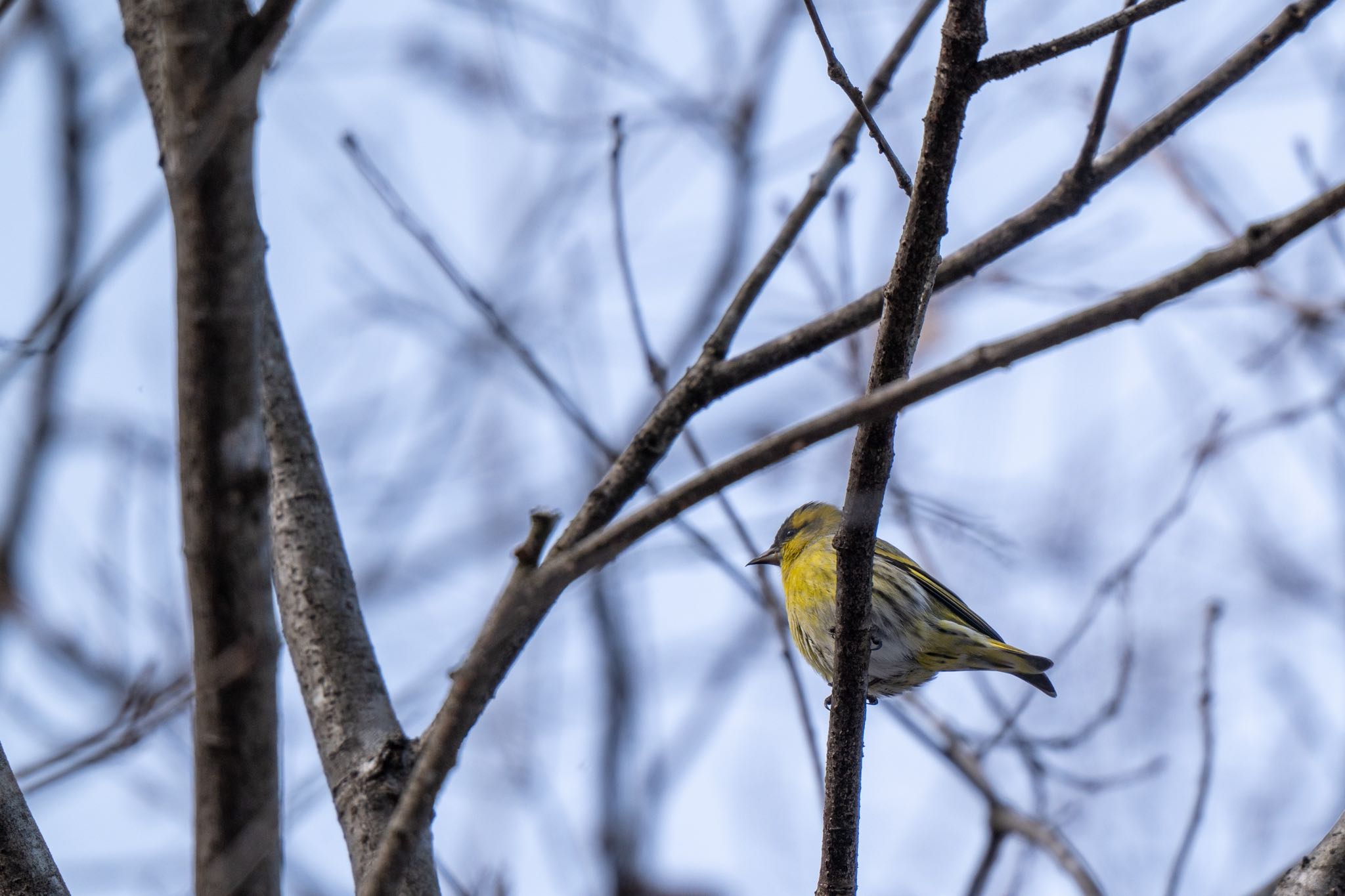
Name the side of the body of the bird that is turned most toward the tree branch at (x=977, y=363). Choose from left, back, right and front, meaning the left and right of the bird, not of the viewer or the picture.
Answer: left

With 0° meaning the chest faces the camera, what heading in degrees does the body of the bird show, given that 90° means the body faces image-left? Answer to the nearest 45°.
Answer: approximately 90°
